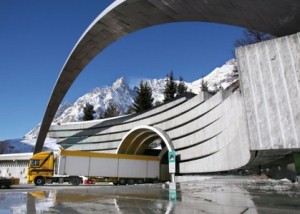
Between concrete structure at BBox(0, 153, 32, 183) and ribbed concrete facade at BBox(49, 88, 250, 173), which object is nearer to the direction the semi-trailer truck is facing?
the concrete structure

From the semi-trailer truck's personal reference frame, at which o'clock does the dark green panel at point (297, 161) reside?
The dark green panel is roughly at 8 o'clock from the semi-trailer truck.

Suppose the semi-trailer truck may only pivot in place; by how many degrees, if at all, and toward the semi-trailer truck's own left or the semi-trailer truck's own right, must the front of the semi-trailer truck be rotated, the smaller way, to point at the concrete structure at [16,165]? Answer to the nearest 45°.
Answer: approximately 45° to the semi-trailer truck's own right

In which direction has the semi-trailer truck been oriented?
to the viewer's left
